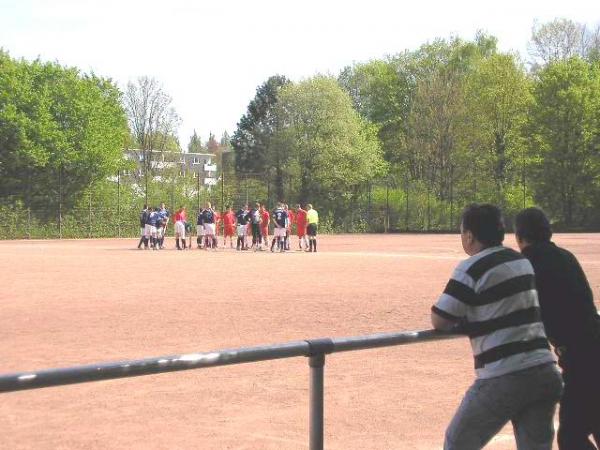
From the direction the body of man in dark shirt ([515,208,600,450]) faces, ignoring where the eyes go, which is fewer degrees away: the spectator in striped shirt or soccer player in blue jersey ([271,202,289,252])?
the soccer player in blue jersey

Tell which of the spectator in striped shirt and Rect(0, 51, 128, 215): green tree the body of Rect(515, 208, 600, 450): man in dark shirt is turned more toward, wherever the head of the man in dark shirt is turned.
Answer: the green tree

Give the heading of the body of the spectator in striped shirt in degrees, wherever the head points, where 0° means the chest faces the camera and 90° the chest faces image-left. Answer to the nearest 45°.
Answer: approximately 135°

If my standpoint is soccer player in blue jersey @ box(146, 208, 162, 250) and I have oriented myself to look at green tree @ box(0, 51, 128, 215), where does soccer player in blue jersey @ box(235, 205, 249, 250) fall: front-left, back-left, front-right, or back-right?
back-right

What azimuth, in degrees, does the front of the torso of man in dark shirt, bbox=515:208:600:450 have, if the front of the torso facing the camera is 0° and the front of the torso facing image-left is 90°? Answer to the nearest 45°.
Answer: approximately 135°

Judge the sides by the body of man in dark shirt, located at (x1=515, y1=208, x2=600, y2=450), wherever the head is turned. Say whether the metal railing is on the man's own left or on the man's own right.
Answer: on the man's own left

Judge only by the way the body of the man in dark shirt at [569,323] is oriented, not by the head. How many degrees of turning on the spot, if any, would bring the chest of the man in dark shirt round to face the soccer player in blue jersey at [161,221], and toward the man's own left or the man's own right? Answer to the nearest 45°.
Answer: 0° — they already face them

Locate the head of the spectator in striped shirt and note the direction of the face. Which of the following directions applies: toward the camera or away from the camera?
away from the camera
